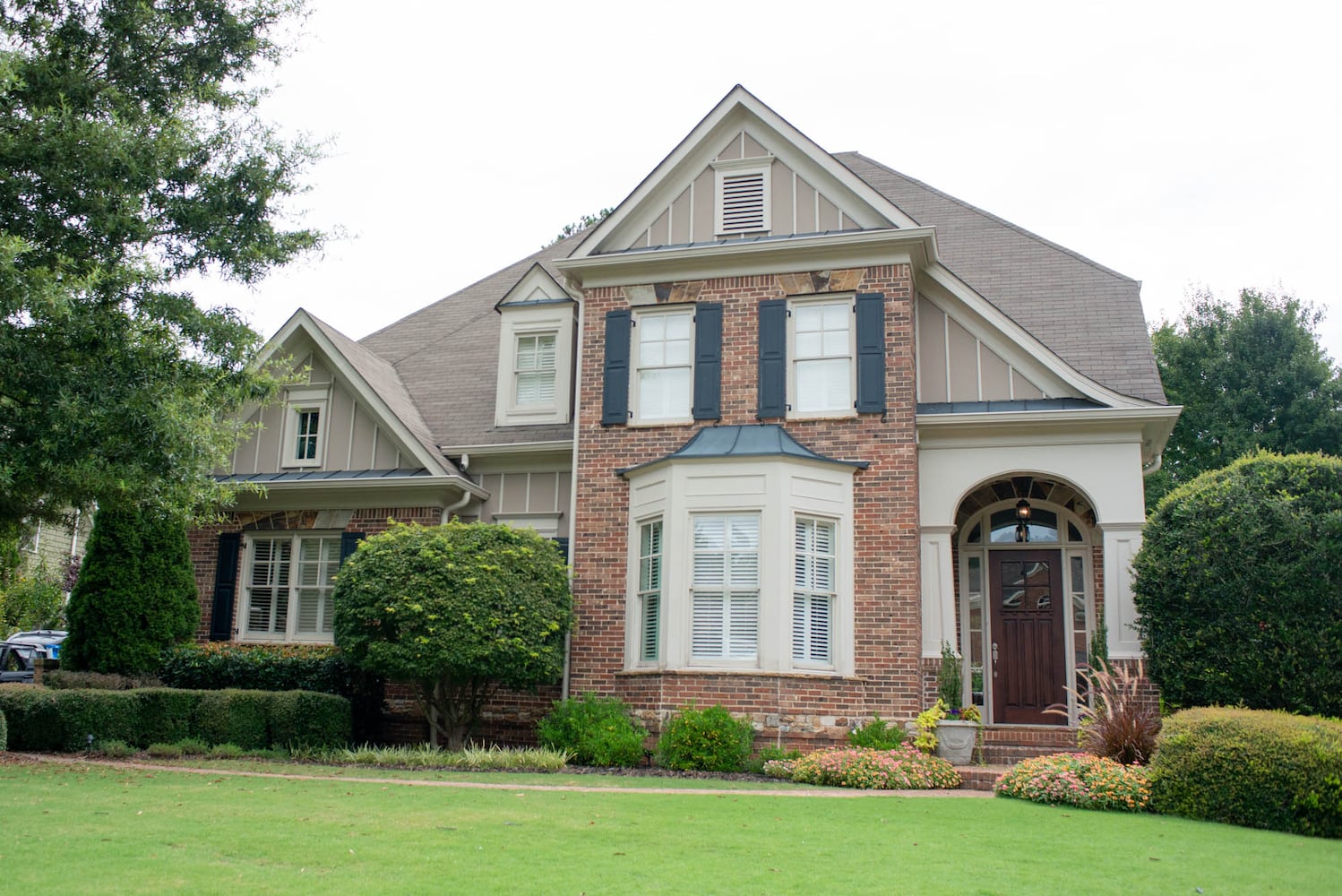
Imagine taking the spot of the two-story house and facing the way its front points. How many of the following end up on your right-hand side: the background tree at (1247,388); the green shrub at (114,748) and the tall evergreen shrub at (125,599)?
2

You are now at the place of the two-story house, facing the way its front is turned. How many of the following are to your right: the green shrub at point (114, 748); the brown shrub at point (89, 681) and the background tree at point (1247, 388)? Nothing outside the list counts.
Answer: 2

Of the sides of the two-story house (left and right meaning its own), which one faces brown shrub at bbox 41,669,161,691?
right

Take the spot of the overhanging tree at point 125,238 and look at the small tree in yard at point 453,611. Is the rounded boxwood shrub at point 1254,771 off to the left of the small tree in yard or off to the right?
right

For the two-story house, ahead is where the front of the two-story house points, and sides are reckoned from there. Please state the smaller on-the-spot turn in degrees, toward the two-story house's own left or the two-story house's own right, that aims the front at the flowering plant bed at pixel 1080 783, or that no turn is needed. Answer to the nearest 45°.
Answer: approximately 45° to the two-story house's own left

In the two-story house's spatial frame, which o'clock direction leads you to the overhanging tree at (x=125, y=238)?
The overhanging tree is roughly at 2 o'clock from the two-story house.

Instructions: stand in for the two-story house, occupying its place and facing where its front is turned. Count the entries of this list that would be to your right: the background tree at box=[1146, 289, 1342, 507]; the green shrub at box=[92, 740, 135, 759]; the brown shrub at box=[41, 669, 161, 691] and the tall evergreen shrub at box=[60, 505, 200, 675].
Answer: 3

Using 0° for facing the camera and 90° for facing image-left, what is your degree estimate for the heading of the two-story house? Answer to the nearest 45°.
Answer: approximately 0°

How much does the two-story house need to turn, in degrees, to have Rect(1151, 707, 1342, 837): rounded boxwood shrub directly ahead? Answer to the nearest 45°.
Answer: approximately 45° to its left

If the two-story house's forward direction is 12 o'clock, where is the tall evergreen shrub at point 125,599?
The tall evergreen shrub is roughly at 3 o'clock from the two-story house.
